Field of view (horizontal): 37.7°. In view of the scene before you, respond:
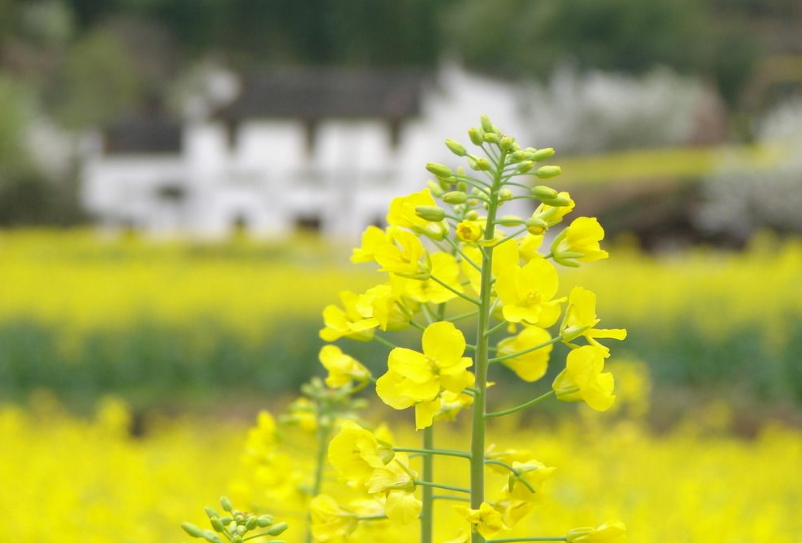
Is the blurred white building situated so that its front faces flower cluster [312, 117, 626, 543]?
yes

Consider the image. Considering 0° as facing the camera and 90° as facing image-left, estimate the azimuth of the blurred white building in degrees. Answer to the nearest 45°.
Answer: approximately 0°

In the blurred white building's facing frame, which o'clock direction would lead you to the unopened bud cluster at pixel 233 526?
The unopened bud cluster is roughly at 12 o'clock from the blurred white building.
